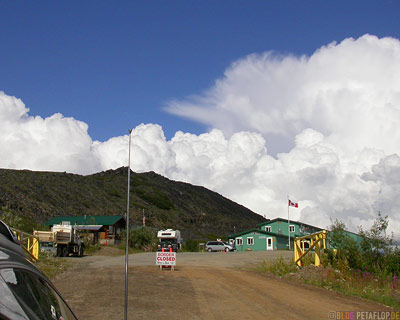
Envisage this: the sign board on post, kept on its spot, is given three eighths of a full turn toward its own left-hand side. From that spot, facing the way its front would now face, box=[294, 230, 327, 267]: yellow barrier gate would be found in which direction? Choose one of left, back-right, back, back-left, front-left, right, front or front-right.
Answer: front-right

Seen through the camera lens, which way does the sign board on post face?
facing the viewer
